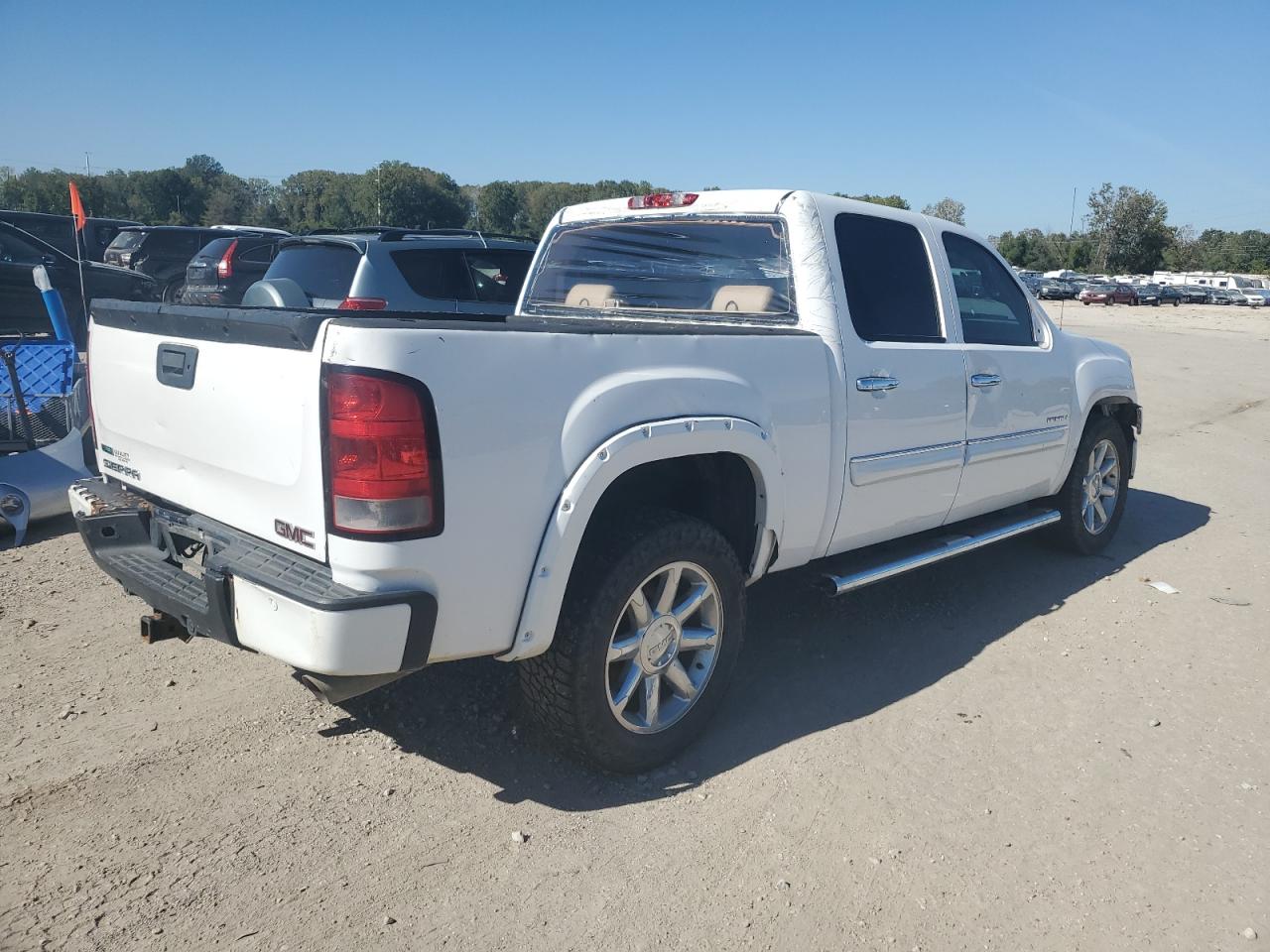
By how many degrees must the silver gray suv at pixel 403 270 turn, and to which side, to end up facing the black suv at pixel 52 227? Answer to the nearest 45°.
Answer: approximately 90° to its left

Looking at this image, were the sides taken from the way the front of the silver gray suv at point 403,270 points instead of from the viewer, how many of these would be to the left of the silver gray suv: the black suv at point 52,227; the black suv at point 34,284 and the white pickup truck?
2

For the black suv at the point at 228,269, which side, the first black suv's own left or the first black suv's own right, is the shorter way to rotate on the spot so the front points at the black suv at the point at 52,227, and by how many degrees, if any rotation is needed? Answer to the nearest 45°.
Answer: approximately 90° to the first black suv's own left

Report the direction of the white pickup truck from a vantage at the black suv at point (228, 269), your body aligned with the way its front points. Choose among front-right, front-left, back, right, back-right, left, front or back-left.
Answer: back-right

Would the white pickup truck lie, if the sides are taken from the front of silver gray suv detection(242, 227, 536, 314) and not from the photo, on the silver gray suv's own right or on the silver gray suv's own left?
on the silver gray suv's own right

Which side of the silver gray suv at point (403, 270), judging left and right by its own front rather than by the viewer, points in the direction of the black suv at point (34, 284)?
left

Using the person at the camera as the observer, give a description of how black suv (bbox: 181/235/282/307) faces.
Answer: facing away from the viewer and to the right of the viewer

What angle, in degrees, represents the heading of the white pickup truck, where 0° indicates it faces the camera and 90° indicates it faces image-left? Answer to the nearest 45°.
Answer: approximately 225°

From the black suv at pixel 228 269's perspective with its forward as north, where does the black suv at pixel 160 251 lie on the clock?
the black suv at pixel 160 251 is roughly at 10 o'clock from the black suv at pixel 228 269.
